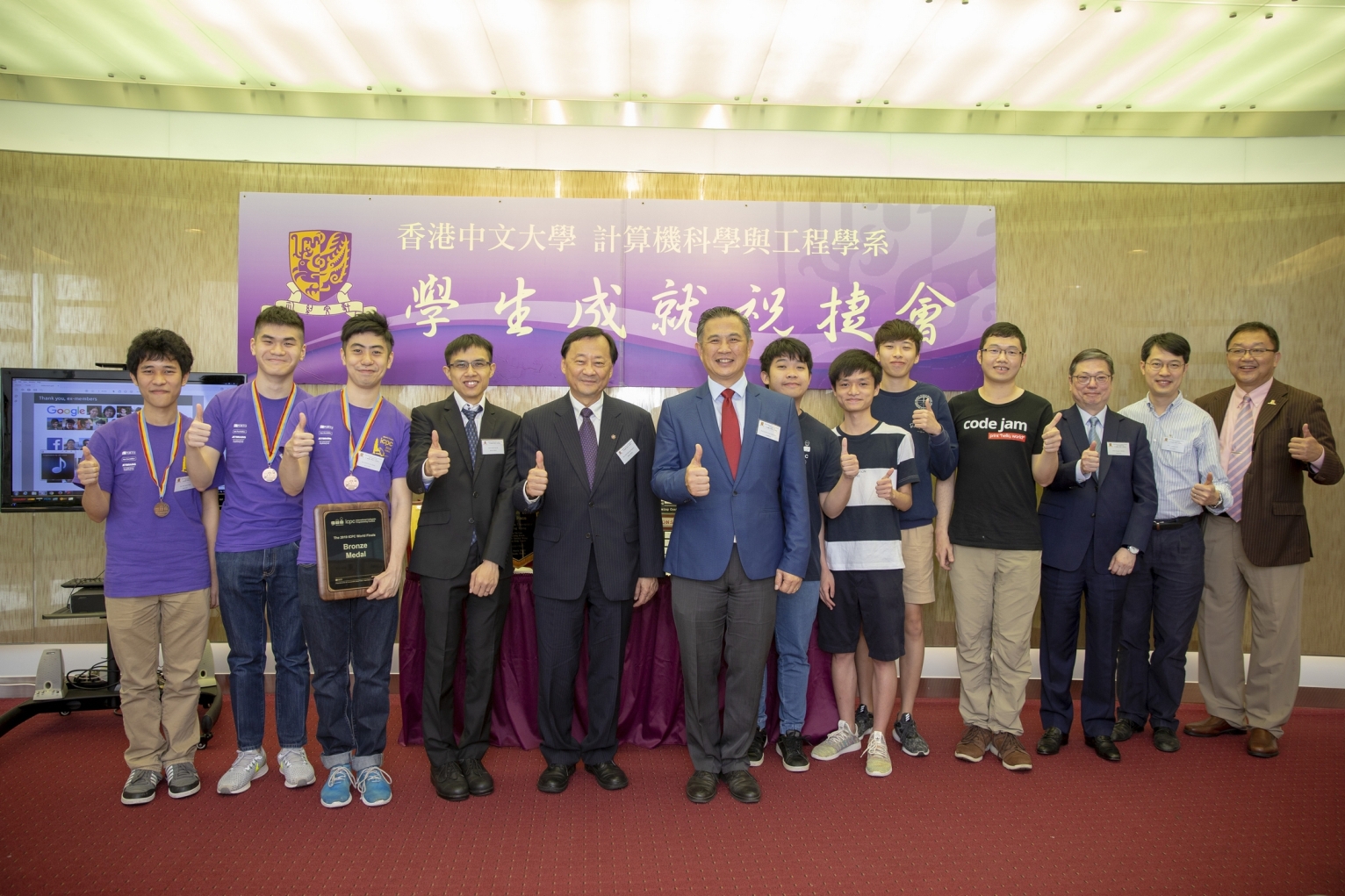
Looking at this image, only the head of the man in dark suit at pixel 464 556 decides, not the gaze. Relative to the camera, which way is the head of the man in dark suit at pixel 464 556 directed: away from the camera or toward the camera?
toward the camera

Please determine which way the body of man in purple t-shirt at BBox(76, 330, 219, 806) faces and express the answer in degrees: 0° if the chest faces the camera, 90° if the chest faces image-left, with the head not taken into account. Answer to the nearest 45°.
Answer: approximately 0°

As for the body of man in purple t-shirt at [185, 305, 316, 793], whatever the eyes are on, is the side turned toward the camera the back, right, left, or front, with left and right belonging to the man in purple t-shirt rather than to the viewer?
front

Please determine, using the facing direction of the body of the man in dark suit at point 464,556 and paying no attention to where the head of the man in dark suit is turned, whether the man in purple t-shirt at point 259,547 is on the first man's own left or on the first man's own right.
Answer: on the first man's own right

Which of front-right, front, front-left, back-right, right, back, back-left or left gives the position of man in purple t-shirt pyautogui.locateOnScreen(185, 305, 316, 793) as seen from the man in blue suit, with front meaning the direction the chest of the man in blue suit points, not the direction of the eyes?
right

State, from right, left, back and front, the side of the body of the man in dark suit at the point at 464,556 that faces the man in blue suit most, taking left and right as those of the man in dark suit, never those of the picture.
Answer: left

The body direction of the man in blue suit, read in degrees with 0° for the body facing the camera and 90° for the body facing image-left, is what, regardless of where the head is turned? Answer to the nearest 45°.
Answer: approximately 0°

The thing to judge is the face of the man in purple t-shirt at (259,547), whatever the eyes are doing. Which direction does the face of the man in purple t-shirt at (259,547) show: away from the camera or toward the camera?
toward the camera

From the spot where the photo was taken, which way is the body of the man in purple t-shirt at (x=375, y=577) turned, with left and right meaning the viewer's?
facing the viewer

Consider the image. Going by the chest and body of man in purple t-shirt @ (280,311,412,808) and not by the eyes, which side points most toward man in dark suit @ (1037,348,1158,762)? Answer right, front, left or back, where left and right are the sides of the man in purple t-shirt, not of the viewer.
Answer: left

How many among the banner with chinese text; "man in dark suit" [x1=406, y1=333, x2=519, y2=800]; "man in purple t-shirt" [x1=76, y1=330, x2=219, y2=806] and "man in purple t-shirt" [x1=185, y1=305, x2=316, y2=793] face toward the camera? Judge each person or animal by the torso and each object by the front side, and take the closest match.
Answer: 4

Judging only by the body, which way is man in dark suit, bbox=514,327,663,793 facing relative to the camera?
toward the camera

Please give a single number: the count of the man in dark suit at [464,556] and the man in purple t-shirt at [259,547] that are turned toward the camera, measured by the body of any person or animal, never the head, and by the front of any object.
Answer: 2
